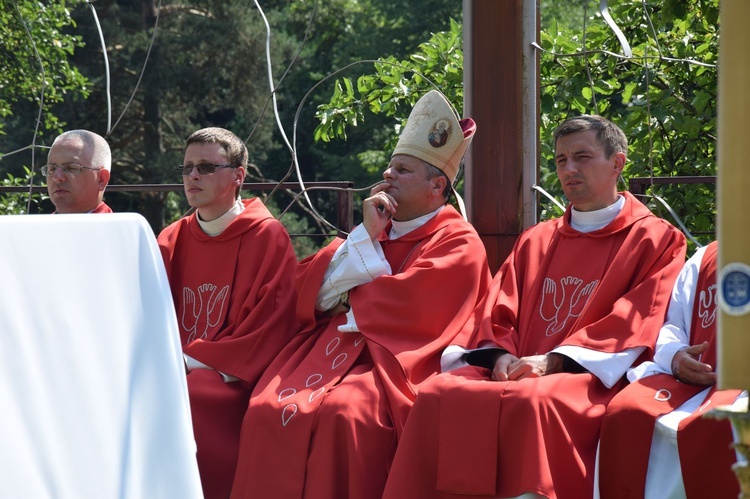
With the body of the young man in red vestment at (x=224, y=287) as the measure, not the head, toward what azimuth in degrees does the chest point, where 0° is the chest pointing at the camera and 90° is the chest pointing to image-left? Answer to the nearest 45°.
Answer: approximately 45°

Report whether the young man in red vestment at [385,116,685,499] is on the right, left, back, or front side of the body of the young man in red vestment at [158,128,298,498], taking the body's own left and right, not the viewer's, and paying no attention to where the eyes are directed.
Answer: left

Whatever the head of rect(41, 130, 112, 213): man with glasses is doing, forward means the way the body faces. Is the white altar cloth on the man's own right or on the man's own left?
on the man's own left

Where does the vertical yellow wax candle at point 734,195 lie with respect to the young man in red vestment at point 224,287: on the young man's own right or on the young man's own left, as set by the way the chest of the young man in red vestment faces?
on the young man's own left

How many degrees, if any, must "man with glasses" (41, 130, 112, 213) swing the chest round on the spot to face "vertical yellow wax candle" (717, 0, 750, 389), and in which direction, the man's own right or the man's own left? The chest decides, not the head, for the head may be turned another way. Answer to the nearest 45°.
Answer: approximately 45° to the man's own left

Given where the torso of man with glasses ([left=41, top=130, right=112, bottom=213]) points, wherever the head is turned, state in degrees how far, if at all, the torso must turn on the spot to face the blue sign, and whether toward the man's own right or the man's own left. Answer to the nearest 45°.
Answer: approximately 45° to the man's own left

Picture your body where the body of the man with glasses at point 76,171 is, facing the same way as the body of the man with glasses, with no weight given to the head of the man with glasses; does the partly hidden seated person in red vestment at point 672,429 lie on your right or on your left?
on your left

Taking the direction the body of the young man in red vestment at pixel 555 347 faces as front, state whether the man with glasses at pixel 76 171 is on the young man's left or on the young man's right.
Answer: on the young man's right

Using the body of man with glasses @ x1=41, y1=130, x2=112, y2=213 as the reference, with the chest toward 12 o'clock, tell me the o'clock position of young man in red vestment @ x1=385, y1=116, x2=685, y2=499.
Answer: The young man in red vestment is roughly at 9 o'clock from the man with glasses.
